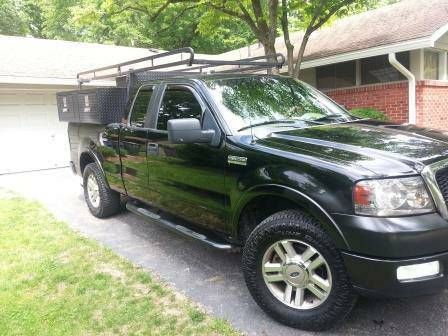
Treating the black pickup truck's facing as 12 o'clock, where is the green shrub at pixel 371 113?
The green shrub is roughly at 8 o'clock from the black pickup truck.

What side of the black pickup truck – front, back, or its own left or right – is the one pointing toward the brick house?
left

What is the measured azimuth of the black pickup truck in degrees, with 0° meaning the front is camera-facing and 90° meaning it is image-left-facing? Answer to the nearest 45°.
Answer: approximately 315°

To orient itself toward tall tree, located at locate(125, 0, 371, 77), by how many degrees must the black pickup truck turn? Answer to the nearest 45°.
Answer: approximately 135° to its left
